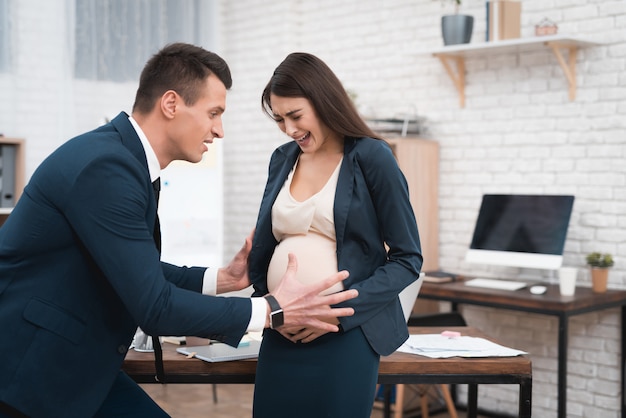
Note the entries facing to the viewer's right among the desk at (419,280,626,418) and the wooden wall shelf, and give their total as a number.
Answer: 0

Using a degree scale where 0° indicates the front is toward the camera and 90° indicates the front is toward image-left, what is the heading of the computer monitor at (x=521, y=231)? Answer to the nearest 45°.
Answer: approximately 45°

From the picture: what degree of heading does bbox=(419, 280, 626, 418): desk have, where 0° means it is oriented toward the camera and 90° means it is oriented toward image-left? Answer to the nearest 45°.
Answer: approximately 45°

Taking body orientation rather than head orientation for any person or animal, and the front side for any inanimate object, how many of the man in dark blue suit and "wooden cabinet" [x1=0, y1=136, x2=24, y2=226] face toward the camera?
1

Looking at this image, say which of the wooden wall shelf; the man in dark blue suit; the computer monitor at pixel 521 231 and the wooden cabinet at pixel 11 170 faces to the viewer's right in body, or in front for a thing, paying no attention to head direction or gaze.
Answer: the man in dark blue suit

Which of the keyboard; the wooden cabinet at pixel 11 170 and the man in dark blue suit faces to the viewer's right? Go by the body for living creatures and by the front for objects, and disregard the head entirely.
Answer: the man in dark blue suit

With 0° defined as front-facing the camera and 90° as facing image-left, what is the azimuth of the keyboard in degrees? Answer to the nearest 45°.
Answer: approximately 45°

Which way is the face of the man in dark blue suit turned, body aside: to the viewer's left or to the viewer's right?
to the viewer's right

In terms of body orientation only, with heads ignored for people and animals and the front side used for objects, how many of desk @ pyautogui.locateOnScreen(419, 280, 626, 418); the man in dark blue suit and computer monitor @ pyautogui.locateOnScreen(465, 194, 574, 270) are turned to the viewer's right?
1

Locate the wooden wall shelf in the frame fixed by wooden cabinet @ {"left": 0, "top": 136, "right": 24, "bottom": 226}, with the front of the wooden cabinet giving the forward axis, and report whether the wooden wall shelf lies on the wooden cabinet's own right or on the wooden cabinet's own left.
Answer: on the wooden cabinet's own left

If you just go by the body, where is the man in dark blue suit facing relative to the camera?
to the viewer's right

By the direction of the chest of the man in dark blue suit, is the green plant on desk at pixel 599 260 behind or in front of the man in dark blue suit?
in front
